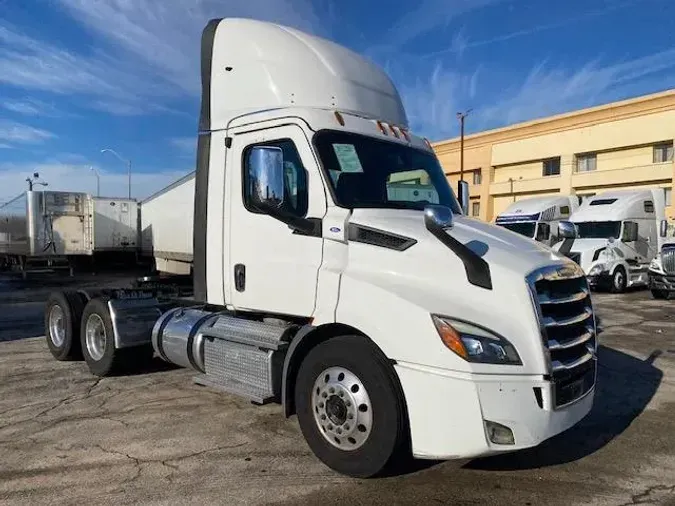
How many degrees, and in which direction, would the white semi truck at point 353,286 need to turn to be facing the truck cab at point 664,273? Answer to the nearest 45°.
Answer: approximately 90° to its left

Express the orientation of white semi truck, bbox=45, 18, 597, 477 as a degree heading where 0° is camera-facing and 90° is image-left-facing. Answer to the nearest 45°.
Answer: approximately 315°

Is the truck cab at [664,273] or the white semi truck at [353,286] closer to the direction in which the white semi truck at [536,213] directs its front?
the white semi truck

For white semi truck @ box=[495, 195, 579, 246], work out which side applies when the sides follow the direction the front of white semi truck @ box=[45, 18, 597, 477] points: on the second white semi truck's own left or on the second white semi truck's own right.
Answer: on the second white semi truck's own left

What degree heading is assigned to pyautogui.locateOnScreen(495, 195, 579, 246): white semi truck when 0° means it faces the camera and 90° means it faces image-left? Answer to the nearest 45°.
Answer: approximately 45°

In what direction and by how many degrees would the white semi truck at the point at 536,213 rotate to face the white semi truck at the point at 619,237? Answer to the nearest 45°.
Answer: approximately 90° to its left
